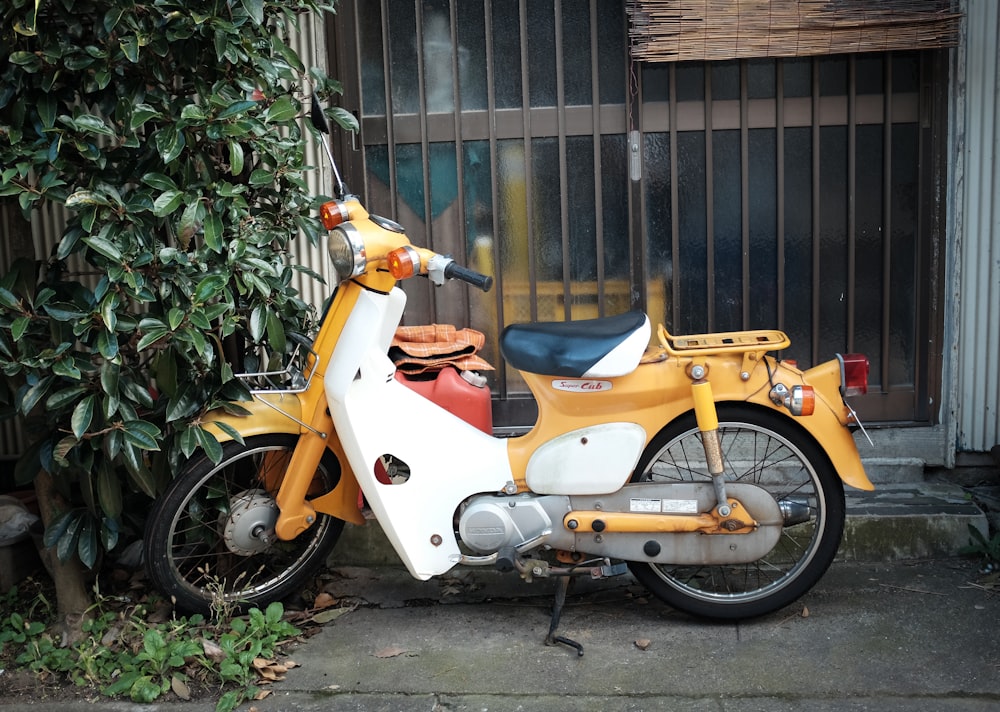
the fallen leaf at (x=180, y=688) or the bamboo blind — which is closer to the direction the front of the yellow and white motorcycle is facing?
the fallen leaf

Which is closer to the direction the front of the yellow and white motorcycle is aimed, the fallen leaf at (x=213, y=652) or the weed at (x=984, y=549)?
the fallen leaf

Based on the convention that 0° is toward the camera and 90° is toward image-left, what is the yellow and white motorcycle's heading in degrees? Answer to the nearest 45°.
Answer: approximately 90°

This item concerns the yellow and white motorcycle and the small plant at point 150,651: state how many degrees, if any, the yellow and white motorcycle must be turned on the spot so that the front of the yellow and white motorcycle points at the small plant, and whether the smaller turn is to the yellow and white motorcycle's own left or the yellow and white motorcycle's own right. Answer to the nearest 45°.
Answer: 0° — it already faces it

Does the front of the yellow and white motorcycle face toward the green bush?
yes
